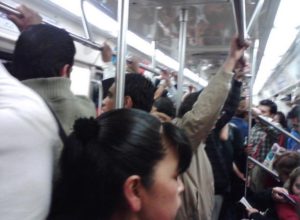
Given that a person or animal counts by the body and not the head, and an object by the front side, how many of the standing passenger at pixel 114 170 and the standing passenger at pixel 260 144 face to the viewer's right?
1

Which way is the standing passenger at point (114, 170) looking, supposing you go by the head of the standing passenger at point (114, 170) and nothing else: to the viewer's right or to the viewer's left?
to the viewer's right

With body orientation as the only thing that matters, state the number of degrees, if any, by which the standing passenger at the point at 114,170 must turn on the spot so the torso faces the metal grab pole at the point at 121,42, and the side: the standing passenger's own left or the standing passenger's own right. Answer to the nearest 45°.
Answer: approximately 90° to the standing passenger's own left

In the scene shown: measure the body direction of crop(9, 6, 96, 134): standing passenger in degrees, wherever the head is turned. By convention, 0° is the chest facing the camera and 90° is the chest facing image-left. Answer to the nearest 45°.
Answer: approximately 225°

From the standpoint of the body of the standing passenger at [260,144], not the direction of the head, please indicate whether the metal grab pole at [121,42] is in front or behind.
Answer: in front

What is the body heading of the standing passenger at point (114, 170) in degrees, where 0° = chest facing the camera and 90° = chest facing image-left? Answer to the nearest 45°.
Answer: approximately 270°

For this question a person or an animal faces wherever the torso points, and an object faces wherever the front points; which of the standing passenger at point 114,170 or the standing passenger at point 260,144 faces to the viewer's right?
the standing passenger at point 114,170

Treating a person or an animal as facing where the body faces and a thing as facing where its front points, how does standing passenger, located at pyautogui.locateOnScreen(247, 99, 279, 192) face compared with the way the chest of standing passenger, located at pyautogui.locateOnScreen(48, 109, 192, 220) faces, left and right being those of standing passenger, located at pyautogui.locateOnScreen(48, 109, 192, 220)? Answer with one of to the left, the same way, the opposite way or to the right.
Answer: the opposite way

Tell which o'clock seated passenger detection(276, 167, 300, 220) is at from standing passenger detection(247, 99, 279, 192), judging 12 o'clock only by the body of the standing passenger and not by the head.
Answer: The seated passenger is roughly at 10 o'clock from the standing passenger.
